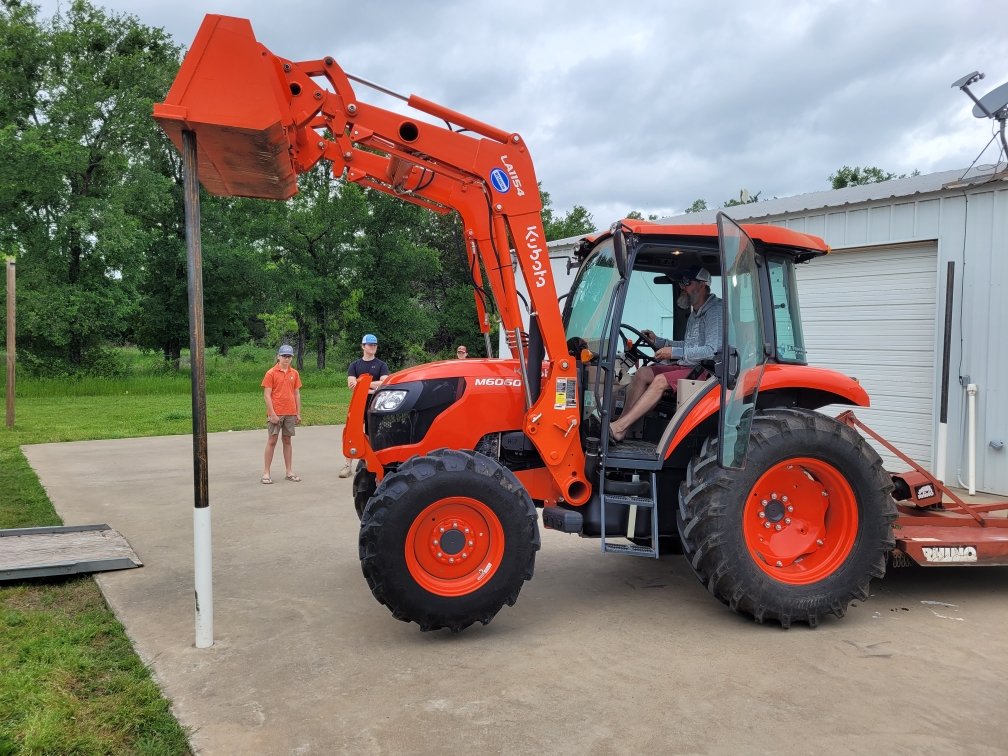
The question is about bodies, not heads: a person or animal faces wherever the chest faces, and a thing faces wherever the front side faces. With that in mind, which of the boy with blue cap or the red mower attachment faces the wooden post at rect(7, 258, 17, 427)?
the red mower attachment

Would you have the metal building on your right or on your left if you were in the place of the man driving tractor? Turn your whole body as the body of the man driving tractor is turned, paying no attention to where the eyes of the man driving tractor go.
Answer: on your right

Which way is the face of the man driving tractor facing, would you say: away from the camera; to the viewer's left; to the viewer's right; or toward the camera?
to the viewer's left

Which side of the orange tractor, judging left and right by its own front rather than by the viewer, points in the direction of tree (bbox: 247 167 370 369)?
right

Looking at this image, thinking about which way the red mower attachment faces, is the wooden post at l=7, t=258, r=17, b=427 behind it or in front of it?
in front

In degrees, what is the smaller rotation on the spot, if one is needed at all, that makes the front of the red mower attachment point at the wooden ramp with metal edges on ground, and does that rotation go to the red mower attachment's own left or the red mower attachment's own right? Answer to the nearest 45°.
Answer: approximately 45° to the red mower attachment's own left

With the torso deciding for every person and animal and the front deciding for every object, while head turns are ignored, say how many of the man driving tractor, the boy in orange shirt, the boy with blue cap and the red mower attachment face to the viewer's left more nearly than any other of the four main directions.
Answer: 2

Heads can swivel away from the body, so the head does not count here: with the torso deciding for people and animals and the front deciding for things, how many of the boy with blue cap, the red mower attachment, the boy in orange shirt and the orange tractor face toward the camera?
2

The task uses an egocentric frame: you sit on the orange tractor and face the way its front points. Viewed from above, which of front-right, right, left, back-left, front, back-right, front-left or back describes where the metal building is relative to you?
back-right

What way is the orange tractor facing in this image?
to the viewer's left

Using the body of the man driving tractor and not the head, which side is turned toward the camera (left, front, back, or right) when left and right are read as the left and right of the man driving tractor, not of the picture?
left

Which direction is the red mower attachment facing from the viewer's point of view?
to the viewer's left

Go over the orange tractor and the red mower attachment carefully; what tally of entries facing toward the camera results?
0

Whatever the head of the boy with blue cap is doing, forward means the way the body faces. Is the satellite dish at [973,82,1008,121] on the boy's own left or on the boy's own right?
on the boy's own left

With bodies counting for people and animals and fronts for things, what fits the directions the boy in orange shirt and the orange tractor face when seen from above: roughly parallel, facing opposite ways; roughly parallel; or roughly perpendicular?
roughly perpendicular

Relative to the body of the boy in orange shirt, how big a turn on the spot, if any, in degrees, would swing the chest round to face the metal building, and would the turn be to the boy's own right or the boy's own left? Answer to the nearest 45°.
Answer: approximately 90° to the boy's own left
